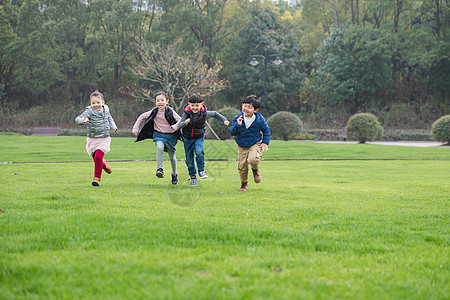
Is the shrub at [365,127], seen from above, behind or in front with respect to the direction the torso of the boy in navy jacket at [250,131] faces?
behind

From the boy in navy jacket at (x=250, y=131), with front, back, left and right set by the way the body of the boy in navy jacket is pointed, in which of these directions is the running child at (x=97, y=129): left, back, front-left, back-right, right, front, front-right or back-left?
front-right

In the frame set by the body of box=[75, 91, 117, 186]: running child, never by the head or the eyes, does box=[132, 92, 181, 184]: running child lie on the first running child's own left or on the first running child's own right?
on the first running child's own left

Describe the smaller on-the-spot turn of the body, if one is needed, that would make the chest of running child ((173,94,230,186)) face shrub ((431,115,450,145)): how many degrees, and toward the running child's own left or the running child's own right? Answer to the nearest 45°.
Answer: approximately 135° to the running child's own left

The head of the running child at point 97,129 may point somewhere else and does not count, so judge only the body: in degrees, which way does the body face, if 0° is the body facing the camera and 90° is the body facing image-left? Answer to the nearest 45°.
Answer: approximately 0°

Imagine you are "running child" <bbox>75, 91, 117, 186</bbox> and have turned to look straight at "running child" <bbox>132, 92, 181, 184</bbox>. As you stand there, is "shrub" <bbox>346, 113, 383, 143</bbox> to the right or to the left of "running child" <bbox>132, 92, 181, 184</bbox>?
left

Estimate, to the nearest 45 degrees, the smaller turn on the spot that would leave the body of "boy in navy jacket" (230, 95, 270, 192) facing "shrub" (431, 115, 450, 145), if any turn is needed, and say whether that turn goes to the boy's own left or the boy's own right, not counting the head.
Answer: approximately 180°

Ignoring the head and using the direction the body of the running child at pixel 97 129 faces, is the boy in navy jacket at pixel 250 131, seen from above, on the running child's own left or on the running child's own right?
on the running child's own left

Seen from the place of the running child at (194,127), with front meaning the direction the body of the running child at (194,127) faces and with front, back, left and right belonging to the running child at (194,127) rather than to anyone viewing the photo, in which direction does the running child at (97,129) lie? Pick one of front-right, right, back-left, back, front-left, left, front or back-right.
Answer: right
